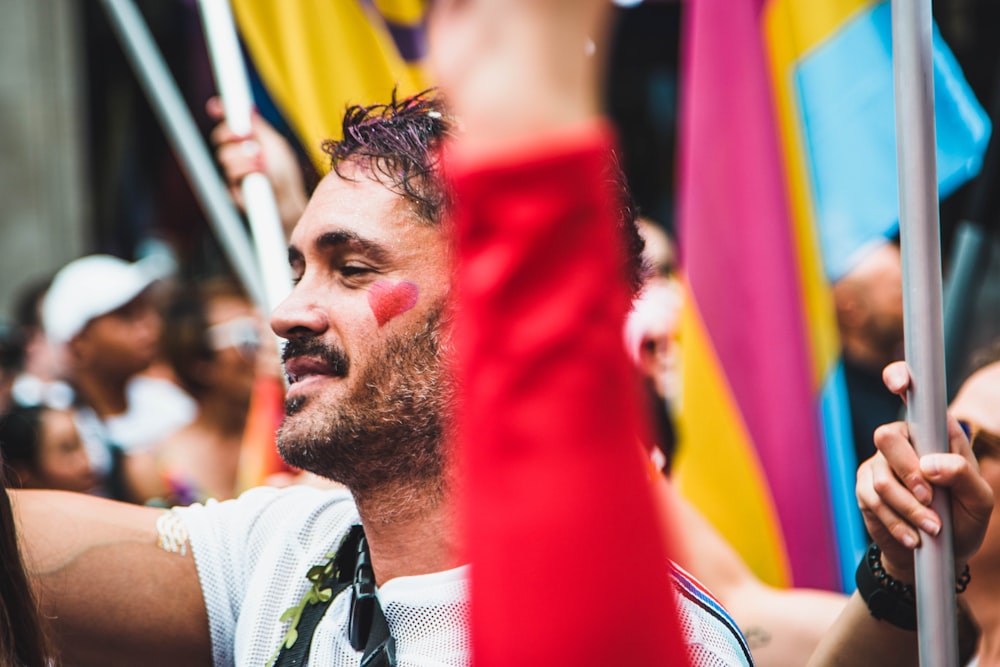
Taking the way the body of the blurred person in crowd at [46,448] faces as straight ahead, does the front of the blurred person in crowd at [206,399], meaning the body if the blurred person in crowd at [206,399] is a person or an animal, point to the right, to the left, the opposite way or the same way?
the same way

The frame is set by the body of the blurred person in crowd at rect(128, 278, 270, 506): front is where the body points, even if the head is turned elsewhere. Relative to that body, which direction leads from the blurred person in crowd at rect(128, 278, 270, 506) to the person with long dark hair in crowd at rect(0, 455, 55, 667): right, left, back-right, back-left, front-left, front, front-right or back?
right

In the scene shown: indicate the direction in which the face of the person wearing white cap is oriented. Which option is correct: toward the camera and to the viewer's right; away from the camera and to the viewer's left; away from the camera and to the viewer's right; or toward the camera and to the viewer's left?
toward the camera and to the viewer's right

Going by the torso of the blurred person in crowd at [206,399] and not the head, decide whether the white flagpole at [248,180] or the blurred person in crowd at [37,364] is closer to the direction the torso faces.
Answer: the white flagpole

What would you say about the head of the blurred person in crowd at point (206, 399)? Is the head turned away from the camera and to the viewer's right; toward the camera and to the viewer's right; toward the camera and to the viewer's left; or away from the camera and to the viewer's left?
toward the camera and to the viewer's right
